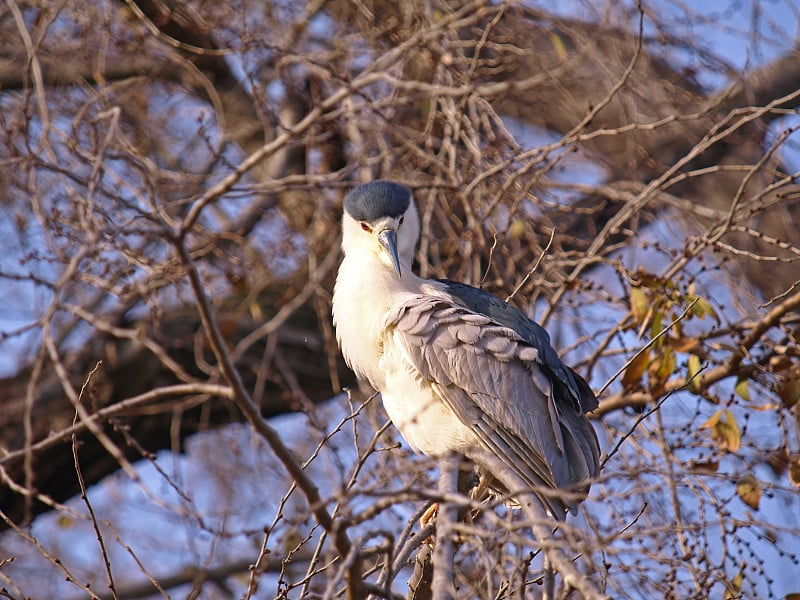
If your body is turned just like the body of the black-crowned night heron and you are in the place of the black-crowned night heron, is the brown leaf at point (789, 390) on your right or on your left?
on your left

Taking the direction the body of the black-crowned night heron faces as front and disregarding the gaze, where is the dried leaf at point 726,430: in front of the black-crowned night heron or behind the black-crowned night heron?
behind

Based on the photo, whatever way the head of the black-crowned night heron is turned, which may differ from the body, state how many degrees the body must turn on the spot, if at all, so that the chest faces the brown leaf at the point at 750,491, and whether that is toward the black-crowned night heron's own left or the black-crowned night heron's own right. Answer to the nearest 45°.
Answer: approximately 135° to the black-crowned night heron's own left

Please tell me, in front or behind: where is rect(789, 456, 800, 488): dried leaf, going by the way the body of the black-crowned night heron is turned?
behind

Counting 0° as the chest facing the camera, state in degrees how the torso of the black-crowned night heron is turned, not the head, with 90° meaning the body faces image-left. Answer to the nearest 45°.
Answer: approximately 45°
